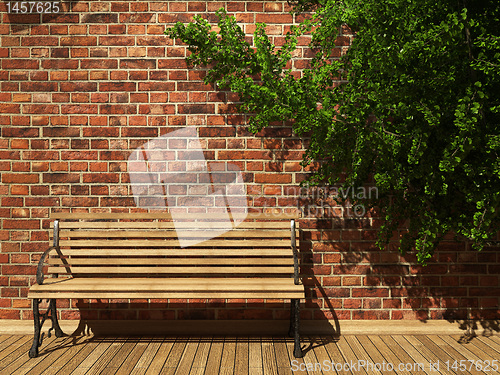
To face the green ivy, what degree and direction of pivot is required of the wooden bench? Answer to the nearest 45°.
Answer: approximately 45° to its left

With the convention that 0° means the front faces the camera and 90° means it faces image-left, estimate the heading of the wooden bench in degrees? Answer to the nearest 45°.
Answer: approximately 0°
